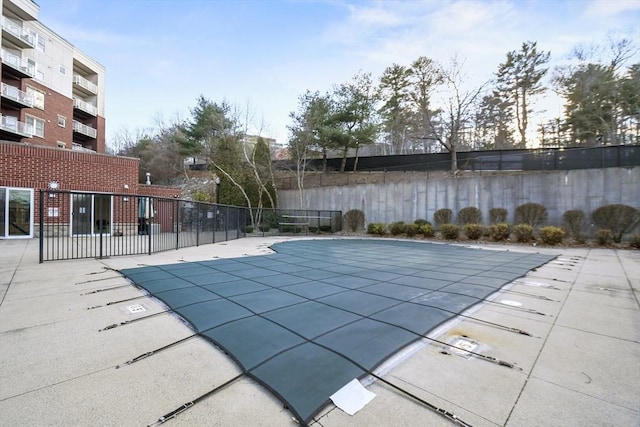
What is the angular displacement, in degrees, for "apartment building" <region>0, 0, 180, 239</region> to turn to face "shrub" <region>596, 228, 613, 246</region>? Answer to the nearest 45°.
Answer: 0° — it already faces it

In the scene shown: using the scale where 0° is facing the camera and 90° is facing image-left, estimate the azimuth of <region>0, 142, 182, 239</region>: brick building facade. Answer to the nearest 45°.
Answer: approximately 315°

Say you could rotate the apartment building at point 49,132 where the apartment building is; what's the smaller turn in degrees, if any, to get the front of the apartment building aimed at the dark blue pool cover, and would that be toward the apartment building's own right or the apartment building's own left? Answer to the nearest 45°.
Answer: approximately 45° to the apartment building's own right

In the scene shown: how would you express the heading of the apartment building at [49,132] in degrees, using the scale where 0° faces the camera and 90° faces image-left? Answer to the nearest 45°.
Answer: approximately 315°

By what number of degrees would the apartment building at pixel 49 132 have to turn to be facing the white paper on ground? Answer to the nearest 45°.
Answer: approximately 45° to its right
